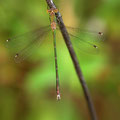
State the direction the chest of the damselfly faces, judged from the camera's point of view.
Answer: away from the camera
